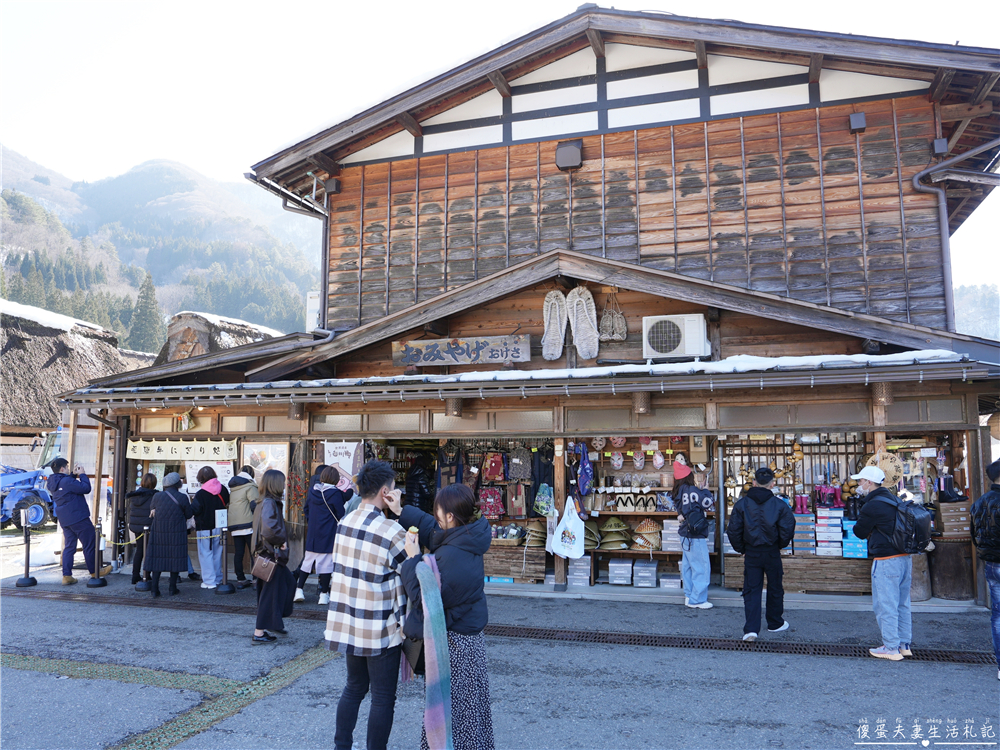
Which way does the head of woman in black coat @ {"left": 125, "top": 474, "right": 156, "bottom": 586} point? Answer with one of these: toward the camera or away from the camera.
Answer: away from the camera

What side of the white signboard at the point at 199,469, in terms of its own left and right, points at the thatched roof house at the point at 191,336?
back

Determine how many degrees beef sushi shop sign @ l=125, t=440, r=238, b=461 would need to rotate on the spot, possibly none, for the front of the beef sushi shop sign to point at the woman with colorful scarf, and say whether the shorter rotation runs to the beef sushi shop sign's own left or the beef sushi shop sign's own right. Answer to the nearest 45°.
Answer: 0° — it already faces them

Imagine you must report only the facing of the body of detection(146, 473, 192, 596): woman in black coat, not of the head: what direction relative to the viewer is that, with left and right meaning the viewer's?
facing away from the viewer

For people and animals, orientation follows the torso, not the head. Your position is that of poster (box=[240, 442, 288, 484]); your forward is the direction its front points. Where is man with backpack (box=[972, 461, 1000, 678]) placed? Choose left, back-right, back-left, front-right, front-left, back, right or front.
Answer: front-left

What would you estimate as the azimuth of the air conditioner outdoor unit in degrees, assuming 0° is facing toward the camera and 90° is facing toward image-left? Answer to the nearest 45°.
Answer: approximately 0°

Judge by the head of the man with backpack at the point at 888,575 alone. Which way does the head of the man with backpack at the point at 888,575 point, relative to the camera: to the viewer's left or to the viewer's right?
to the viewer's left

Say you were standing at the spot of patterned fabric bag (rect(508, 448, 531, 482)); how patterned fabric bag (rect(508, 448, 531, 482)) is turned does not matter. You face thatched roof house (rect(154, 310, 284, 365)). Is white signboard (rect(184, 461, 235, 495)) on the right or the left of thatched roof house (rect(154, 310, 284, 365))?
left
